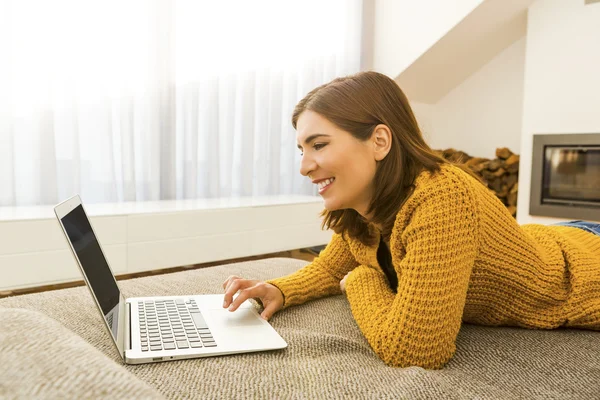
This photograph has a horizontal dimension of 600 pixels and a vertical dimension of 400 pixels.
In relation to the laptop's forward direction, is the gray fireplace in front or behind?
in front

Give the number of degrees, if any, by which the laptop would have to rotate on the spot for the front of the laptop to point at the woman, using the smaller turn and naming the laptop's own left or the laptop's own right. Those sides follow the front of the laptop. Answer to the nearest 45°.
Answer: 0° — it already faces them

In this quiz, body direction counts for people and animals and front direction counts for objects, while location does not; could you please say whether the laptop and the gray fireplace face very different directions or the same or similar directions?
very different directions

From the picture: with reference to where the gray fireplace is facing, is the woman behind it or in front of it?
in front

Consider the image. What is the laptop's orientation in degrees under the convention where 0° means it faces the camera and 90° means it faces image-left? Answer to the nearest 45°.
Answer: approximately 270°

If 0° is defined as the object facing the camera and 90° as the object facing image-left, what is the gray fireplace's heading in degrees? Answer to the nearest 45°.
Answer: approximately 45°
